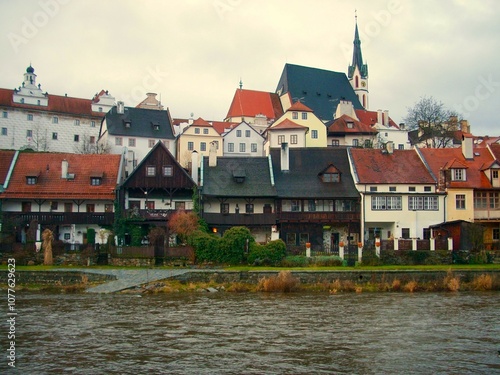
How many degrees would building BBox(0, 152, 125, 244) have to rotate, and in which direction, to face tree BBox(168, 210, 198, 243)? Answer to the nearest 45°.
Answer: approximately 45° to its left

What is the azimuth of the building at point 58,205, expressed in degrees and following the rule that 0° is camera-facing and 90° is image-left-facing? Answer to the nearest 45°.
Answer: approximately 0°

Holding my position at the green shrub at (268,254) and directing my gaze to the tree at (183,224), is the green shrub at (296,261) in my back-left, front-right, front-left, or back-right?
back-right

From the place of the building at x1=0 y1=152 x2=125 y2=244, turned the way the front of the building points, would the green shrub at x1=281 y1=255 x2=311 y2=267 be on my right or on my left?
on my left
